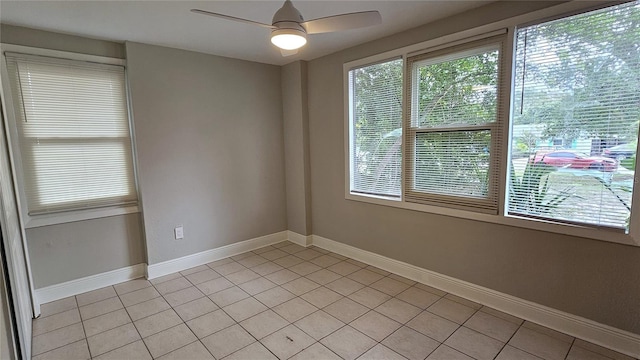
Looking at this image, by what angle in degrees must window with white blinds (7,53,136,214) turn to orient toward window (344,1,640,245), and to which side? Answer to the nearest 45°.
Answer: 0° — it already faces it

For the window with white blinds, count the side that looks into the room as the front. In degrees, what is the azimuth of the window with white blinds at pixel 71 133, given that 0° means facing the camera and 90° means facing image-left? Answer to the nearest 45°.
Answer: approximately 315°
